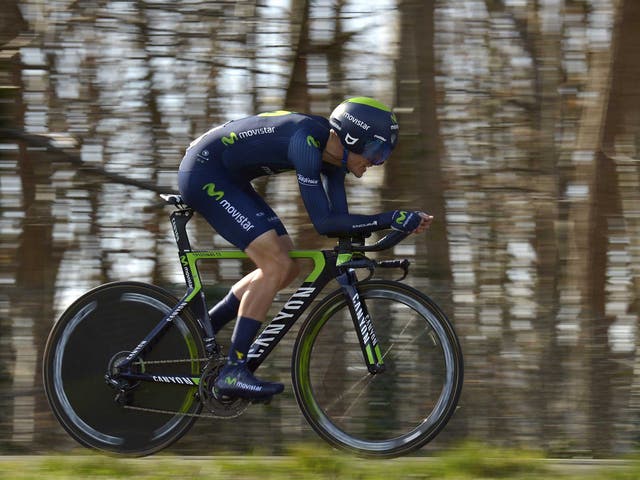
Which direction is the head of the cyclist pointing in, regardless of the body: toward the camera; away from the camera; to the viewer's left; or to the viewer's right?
to the viewer's right

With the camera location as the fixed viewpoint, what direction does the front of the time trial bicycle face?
facing to the right of the viewer

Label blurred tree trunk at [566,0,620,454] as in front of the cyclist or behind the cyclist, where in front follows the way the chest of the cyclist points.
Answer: in front

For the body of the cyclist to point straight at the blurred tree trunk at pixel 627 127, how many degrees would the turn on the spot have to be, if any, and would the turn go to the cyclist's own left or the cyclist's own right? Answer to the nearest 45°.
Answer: approximately 45° to the cyclist's own left

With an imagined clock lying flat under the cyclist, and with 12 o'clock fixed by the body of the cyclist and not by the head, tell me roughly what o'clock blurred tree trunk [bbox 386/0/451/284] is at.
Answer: The blurred tree trunk is roughly at 10 o'clock from the cyclist.

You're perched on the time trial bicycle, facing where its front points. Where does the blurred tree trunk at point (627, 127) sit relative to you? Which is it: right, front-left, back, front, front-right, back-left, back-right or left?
front-left

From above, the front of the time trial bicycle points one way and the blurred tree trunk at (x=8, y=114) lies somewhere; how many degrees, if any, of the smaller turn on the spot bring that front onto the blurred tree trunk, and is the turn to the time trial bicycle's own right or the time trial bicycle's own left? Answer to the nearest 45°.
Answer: approximately 135° to the time trial bicycle's own left

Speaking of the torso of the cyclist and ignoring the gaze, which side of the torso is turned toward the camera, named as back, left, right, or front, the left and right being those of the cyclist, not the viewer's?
right

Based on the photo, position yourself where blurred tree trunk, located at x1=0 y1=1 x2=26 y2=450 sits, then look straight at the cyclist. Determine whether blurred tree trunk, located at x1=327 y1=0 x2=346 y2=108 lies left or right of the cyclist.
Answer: left

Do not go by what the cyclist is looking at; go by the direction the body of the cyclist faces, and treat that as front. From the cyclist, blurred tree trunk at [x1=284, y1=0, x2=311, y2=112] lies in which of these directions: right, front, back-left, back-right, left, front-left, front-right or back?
left

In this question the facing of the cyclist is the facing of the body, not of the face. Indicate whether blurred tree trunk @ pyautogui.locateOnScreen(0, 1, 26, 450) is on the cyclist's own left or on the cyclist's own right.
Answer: on the cyclist's own left

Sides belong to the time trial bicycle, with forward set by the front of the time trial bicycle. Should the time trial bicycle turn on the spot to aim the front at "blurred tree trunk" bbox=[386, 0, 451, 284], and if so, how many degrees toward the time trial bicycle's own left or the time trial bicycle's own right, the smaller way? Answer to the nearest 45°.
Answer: approximately 45° to the time trial bicycle's own left

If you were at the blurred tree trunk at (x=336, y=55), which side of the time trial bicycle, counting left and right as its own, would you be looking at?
left

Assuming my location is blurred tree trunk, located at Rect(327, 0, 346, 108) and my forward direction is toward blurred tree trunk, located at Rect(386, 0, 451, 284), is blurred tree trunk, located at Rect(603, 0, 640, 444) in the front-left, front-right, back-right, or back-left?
front-left
